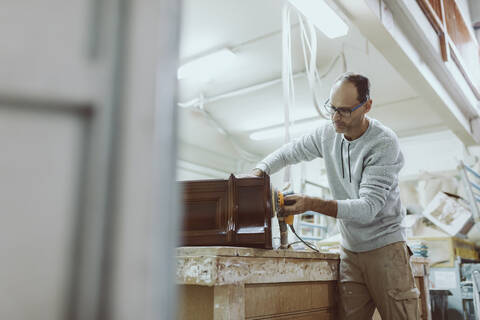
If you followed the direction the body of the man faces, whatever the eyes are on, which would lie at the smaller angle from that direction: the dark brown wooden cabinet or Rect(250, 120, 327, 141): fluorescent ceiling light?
the dark brown wooden cabinet

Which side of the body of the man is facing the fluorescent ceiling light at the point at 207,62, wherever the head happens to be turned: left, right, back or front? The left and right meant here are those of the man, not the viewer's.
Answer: right

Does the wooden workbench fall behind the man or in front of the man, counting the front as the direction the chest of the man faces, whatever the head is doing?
in front

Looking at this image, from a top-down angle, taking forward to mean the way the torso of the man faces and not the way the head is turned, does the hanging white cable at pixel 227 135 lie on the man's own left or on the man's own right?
on the man's own right

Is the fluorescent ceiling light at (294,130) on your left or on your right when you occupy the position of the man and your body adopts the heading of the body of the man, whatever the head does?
on your right

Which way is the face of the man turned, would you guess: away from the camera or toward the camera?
toward the camera

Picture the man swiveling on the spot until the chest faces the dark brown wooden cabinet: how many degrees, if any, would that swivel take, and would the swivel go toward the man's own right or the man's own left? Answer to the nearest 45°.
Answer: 0° — they already face it
